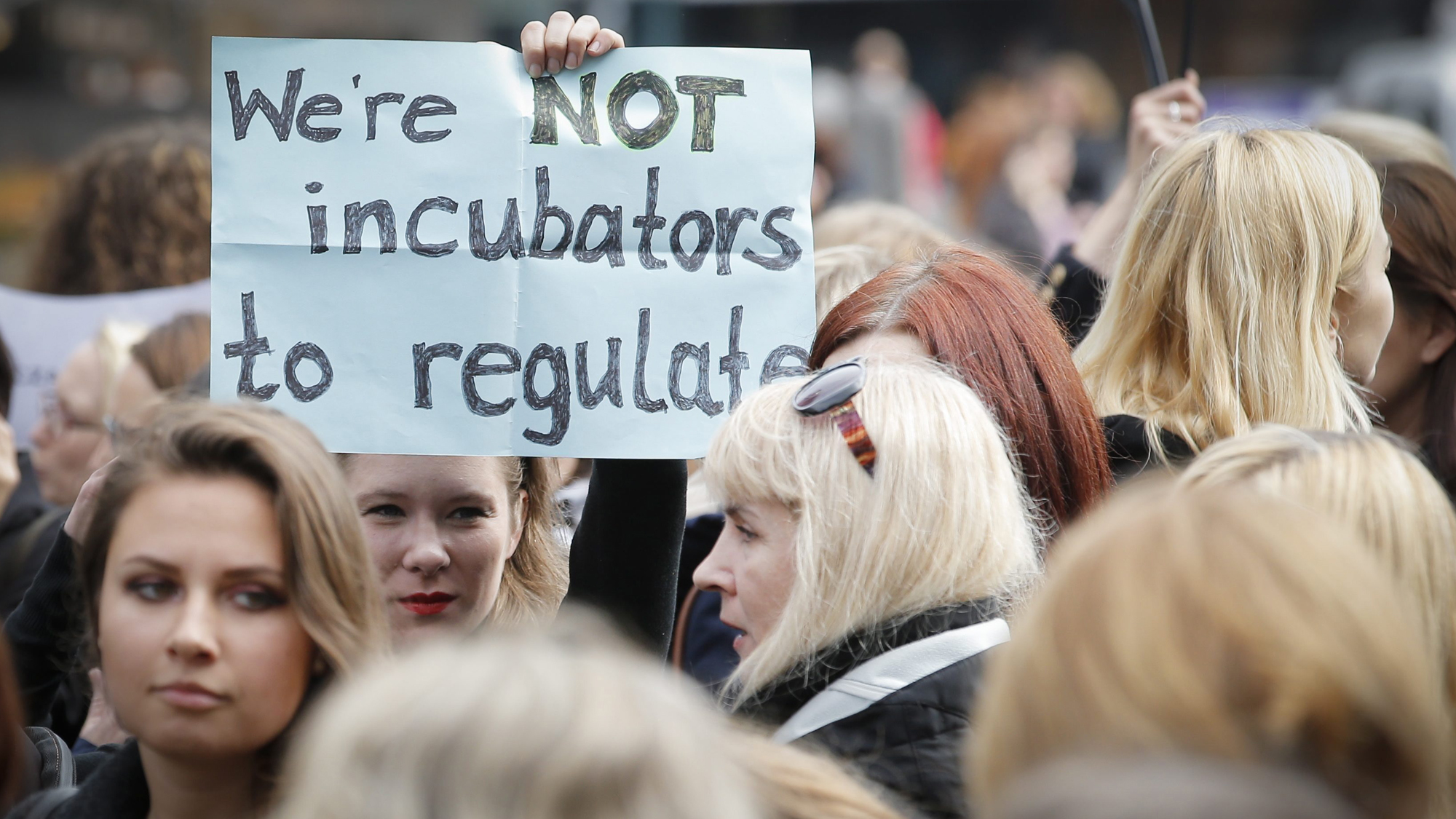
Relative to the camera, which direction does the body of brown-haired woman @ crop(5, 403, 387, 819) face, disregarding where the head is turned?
toward the camera

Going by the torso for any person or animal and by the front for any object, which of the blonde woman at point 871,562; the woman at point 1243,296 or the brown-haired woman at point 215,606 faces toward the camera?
the brown-haired woman at point 215,606

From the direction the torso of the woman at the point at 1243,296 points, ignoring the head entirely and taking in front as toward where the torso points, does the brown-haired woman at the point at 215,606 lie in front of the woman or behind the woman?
behind

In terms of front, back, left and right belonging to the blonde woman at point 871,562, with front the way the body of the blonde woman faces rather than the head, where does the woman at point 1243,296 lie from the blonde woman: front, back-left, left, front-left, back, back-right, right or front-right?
back-right

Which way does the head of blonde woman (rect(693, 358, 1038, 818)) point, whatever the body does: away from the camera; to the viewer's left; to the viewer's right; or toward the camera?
to the viewer's left

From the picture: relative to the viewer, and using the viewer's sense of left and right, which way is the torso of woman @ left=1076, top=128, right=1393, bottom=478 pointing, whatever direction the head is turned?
facing away from the viewer and to the right of the viewer

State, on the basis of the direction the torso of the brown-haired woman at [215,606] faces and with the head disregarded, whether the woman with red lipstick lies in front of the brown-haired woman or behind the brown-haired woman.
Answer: behind

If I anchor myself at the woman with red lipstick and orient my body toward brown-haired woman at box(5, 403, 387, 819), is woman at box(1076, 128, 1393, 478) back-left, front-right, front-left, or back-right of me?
back-left

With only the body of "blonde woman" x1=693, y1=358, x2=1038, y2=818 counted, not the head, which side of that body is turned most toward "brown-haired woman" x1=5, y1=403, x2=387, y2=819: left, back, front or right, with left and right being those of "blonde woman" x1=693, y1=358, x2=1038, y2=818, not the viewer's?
front

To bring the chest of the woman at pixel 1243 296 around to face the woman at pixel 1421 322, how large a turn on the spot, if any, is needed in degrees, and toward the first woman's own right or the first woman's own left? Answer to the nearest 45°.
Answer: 0° — they already face them

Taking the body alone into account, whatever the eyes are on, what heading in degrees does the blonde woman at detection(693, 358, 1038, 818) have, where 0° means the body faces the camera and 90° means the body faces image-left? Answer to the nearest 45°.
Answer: approximately 90°

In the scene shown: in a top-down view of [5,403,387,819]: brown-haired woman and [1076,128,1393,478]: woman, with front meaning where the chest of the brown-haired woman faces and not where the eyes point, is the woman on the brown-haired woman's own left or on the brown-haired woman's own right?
on the brown-haired woman's own left
